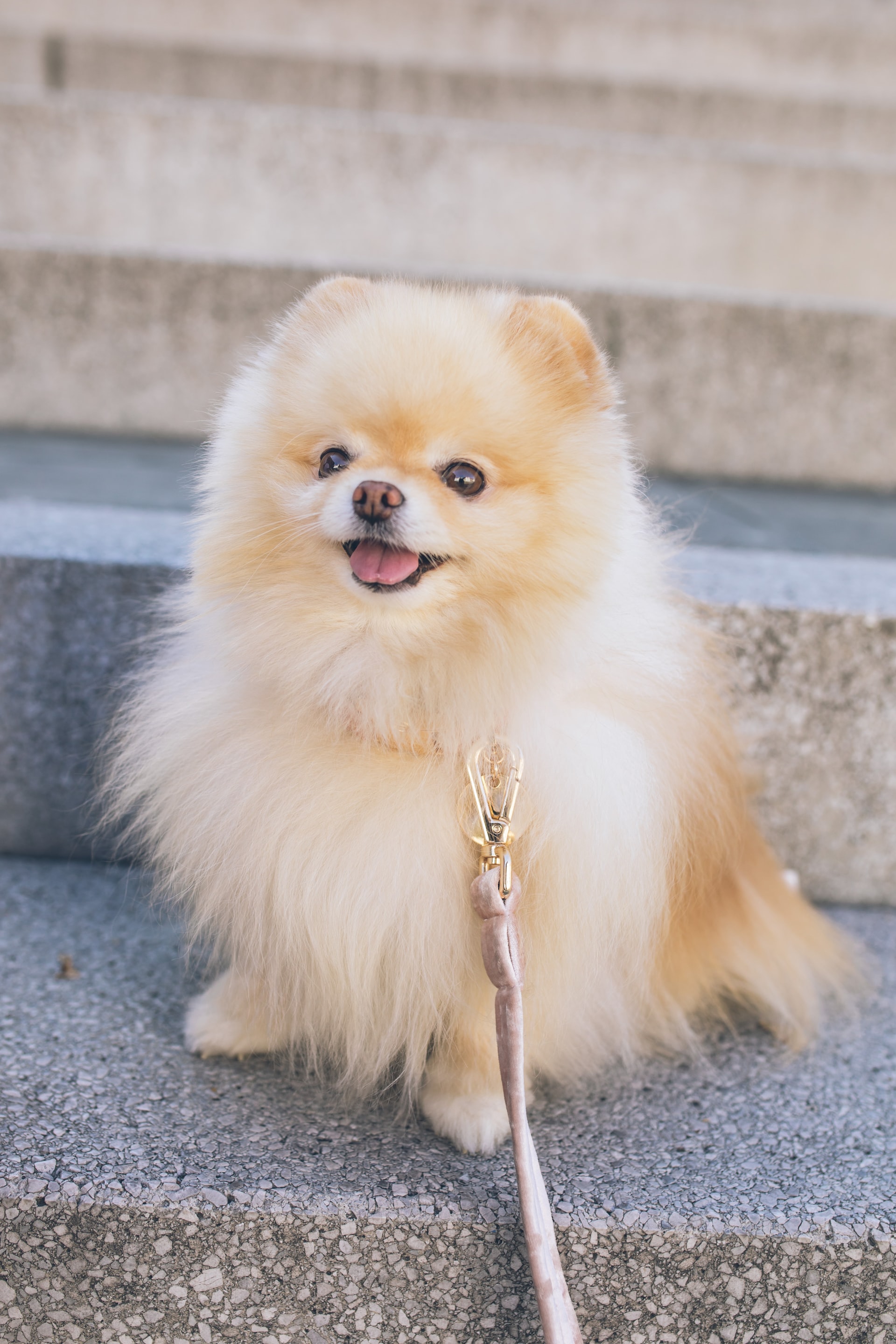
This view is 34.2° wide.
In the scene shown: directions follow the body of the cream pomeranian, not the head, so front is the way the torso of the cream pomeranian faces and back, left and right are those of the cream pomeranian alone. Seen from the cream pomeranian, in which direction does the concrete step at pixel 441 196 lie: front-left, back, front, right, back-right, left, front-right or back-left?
back-right

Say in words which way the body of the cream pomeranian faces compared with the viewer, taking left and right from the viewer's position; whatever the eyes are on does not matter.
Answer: facing the viewer and to the left of the viewer

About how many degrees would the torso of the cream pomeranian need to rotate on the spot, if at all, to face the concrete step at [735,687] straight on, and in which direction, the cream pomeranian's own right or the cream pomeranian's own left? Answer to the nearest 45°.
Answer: approximately 180°
